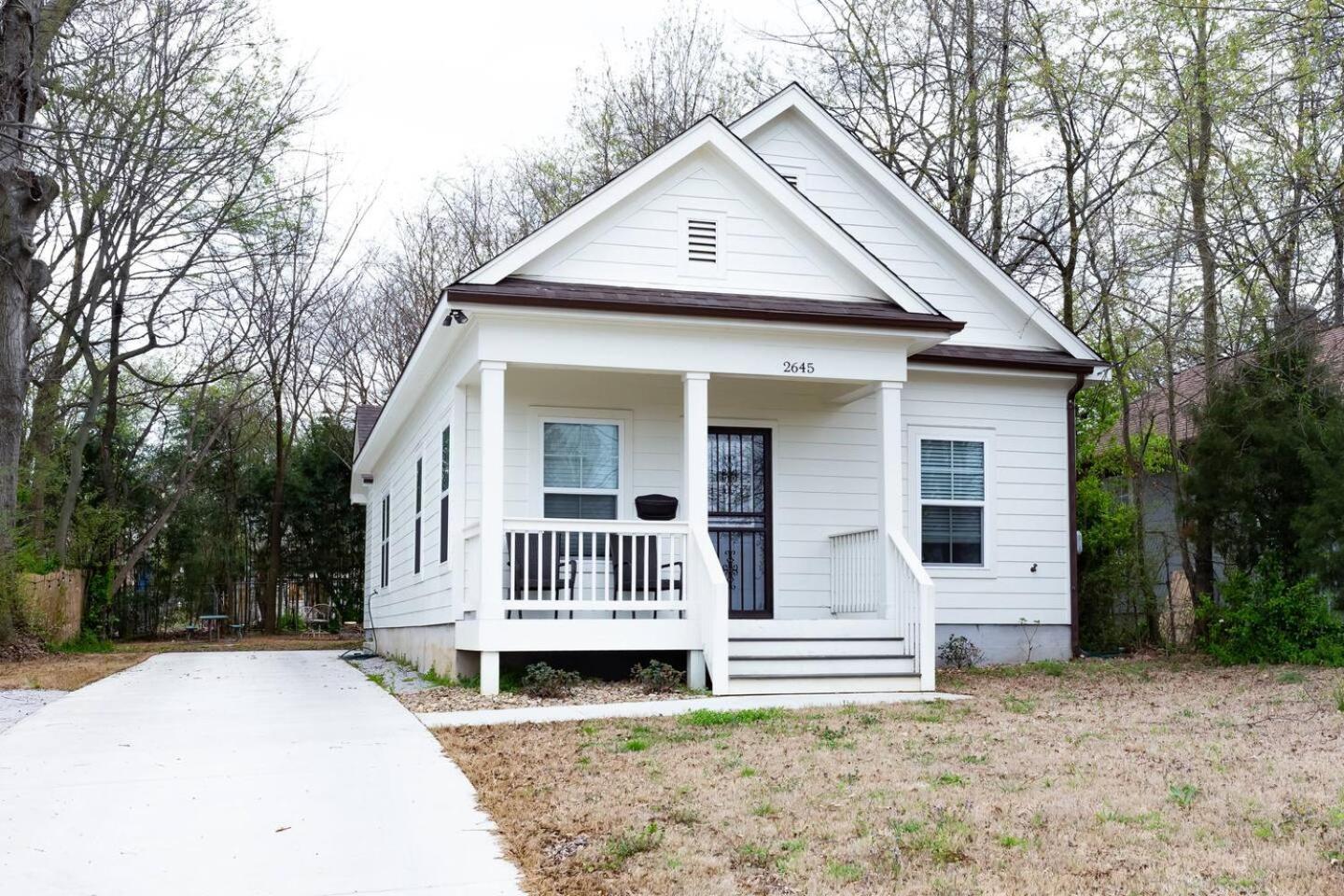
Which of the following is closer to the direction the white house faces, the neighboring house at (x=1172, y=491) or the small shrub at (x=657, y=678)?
the small shrub

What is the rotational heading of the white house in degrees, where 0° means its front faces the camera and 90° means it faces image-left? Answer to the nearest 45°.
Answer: approximately 0°

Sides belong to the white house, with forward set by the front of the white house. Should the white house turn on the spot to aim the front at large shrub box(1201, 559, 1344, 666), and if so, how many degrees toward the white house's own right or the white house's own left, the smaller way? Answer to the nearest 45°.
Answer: approximately 90° to the white house's own left

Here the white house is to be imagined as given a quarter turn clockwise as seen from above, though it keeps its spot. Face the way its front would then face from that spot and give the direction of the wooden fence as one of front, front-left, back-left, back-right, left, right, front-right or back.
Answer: front-right
